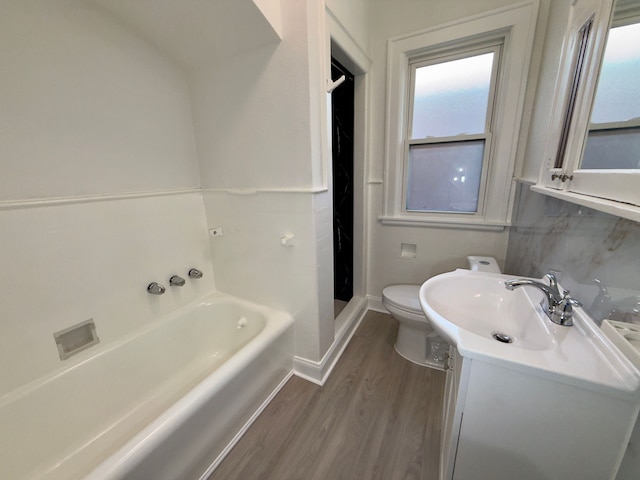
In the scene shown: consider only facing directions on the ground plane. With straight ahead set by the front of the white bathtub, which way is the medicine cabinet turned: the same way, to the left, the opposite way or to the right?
the opposite way

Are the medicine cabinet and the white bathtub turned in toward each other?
yes

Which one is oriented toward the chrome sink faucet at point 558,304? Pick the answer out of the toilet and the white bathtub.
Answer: the white bathtub

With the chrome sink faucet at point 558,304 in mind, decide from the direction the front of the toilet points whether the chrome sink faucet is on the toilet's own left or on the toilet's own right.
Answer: on the toilet's own left

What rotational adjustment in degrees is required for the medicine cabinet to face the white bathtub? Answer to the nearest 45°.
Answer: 0° — it already faces it

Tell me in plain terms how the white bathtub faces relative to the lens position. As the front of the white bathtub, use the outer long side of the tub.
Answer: facing the viewer and to the right of the viewer
